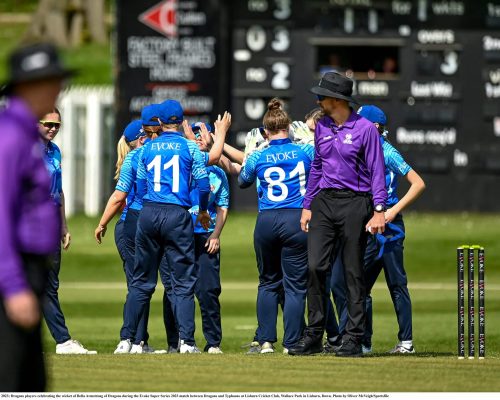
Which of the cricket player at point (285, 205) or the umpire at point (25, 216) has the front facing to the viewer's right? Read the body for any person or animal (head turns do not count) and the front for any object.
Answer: the umpire

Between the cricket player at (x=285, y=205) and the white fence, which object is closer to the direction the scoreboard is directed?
the cricket player

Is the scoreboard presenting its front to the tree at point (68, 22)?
no

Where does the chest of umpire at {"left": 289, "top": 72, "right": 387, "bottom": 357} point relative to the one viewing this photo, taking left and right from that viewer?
facing the viewer and to the left of the viewer

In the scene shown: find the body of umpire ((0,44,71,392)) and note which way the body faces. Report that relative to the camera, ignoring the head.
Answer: to the viewer's right

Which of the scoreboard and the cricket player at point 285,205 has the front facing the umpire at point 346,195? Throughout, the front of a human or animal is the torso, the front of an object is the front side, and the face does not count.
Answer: the scoreboard

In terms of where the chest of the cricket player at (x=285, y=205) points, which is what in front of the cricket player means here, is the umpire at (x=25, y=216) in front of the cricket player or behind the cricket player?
behind

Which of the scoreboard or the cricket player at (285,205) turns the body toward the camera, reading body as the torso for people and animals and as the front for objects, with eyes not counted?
the scoreboard

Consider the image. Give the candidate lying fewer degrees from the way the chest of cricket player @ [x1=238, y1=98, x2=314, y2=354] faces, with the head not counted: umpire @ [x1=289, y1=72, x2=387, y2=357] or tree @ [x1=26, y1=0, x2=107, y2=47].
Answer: the tree

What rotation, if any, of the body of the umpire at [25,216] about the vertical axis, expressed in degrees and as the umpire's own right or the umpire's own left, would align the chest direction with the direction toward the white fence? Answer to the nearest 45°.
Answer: approximately 90° to the umpire's own left

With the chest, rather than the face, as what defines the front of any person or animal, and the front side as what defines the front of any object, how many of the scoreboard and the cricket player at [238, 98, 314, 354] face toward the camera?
1

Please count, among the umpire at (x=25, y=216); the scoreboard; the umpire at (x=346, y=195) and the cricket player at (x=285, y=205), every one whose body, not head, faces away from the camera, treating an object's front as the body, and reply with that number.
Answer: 1

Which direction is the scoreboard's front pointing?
toward the camera

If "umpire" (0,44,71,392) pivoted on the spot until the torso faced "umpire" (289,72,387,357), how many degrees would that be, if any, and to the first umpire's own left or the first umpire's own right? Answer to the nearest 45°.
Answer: approximately 45° to the first umpire's own left

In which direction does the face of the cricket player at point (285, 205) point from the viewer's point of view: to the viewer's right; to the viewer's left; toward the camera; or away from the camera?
away from the camera

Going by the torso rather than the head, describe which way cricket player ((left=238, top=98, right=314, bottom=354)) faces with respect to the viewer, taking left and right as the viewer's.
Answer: facing away from the viewer

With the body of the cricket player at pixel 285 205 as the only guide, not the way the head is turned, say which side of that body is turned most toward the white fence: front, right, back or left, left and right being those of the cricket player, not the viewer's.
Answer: front
